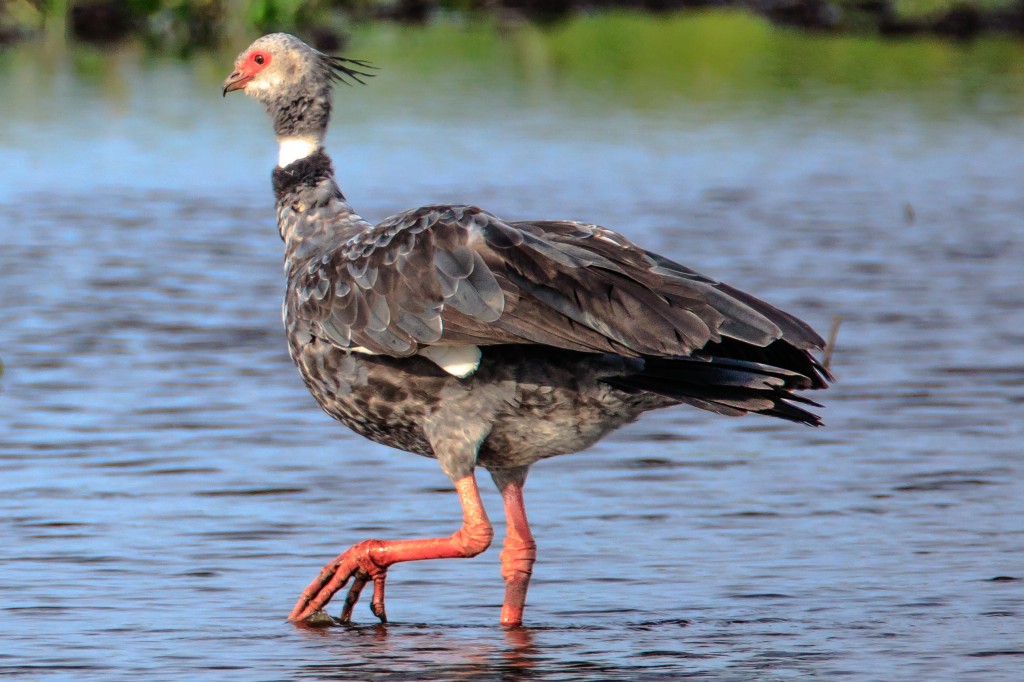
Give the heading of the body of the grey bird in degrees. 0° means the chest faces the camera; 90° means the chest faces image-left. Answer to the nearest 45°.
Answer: approximately 90°
